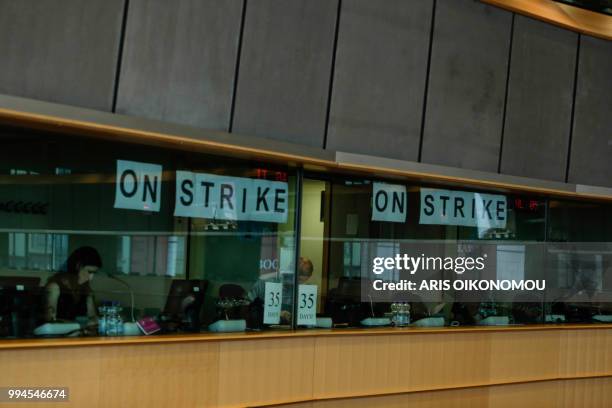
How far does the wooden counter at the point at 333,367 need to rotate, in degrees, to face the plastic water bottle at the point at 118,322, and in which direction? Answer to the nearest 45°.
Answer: approximately 90° to its right

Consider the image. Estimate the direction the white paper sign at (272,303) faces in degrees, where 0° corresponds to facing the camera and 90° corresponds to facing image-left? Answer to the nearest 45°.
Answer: approximately 0°

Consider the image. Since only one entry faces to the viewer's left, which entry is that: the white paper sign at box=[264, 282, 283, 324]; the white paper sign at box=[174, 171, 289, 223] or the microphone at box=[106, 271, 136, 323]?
the microphone

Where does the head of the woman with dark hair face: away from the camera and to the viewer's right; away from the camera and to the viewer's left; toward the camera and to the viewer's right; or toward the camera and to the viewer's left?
toward the camera and to the viewer's right

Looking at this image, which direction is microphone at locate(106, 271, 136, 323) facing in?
to the viewer's left
